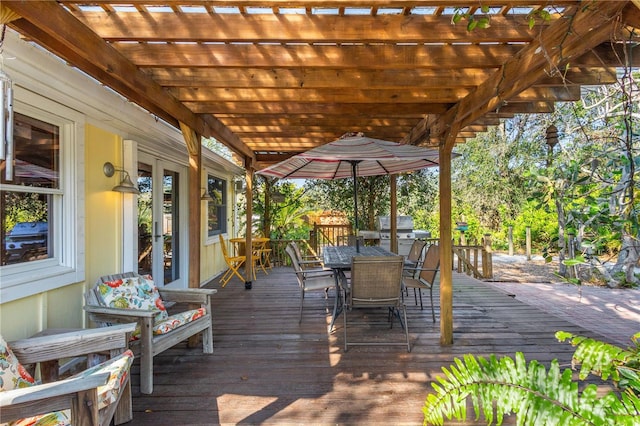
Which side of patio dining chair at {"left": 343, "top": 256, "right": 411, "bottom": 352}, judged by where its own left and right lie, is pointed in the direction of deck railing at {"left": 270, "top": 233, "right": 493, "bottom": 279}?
front

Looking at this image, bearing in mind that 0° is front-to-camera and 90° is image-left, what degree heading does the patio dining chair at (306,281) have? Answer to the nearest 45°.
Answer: approximately 270°

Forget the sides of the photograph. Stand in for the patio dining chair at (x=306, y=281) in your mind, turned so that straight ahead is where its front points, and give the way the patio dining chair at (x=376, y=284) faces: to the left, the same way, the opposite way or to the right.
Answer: to the left

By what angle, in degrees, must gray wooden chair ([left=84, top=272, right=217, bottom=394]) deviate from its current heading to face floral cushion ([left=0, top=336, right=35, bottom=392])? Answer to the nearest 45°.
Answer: approximately 90° to its right

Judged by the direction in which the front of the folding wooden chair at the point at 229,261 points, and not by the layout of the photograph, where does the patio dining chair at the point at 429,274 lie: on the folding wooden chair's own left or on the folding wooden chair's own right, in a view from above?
on the folding wooden chair's own right

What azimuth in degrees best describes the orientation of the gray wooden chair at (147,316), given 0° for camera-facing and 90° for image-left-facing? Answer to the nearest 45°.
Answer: approximately 315°

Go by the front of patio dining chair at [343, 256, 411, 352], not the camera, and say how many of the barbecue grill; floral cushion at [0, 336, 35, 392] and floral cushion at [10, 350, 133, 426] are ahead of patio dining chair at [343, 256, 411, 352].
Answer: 1

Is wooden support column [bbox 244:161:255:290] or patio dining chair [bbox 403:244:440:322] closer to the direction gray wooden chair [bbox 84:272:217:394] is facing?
the patio dining chair

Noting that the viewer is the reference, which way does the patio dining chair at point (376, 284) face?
facing away from the viewer

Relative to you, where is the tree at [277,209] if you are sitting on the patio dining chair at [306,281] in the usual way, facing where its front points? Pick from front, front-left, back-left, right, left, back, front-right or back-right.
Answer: left

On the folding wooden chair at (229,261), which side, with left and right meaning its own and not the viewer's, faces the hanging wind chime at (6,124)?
right

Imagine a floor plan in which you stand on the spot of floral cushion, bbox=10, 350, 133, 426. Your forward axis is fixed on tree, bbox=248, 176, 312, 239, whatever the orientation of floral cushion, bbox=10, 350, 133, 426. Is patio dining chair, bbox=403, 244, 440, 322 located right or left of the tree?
right

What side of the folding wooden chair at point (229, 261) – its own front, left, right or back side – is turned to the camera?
right

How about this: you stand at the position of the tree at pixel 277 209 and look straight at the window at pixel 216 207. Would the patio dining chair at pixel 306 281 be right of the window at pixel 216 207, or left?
left
